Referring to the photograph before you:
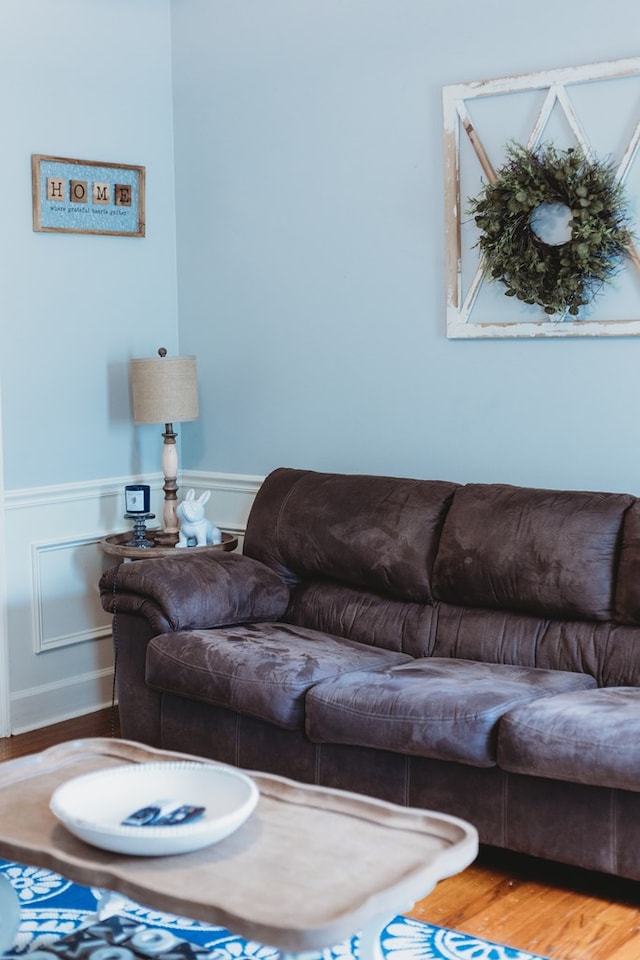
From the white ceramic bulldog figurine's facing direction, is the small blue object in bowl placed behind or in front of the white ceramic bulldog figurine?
in front

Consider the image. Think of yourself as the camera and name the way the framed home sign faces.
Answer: facing the viewer and to the right of the viewer

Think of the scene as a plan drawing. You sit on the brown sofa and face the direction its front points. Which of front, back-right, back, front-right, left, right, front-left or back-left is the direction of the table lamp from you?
right

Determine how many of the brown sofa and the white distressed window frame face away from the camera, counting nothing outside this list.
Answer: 0

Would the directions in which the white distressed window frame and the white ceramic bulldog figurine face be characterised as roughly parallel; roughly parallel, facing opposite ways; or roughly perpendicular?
roughly parallel

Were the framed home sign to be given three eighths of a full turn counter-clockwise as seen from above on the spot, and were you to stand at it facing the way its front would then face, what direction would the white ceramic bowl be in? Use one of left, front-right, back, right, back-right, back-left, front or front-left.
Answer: back

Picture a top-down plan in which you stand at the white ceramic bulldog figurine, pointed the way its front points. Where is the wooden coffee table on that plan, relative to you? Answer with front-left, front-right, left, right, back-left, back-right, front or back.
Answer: front-left

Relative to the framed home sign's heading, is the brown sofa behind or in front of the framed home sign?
in front

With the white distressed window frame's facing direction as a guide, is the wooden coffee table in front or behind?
in front

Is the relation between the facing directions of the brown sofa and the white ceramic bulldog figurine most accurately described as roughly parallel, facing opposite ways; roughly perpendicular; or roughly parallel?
roughly parallel

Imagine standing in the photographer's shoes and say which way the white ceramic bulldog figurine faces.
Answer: facing the viewer and to the left of the viewer

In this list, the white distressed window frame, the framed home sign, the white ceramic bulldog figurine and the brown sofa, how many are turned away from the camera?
0

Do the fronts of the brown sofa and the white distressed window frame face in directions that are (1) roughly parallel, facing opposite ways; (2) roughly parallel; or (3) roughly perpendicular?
roughly parallel

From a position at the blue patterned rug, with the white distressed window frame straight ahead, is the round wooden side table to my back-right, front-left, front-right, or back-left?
front-left

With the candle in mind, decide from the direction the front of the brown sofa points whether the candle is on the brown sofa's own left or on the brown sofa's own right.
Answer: on the brown sofa's own right

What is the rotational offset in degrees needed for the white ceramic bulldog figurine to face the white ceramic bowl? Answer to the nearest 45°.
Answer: approximately 45° to its left

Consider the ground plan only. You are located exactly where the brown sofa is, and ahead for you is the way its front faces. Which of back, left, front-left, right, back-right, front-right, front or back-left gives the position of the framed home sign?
right
